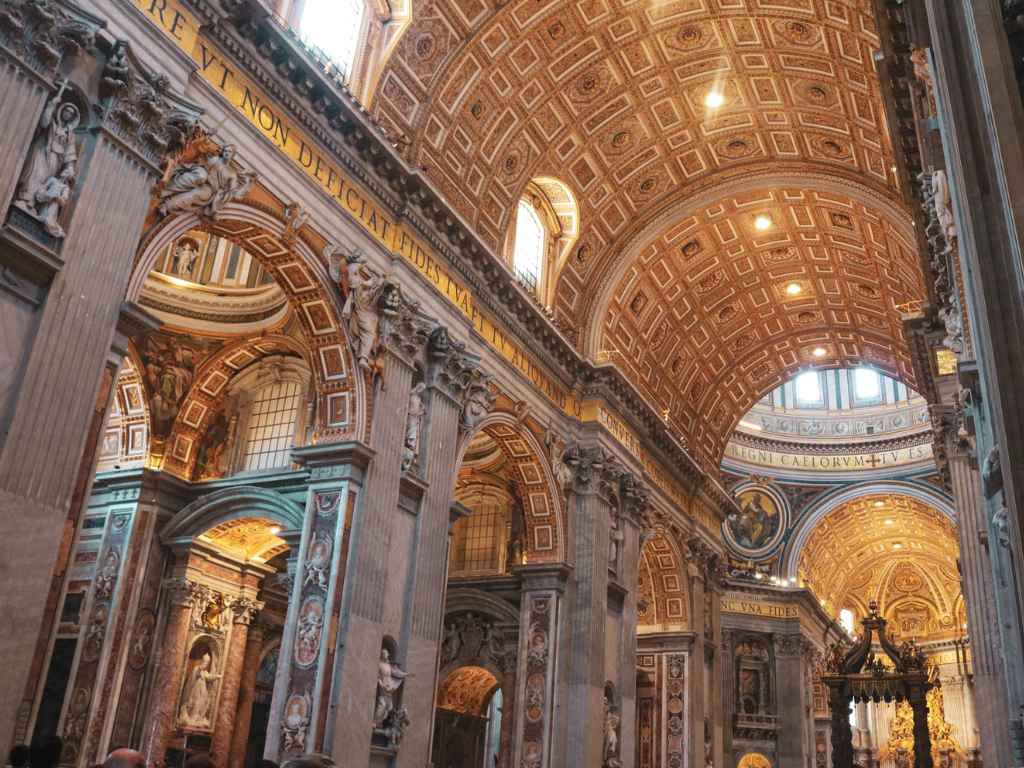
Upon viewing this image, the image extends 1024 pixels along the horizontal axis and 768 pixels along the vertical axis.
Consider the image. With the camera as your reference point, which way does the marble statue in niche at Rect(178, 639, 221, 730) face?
facing the viewer and to the right of the viewer

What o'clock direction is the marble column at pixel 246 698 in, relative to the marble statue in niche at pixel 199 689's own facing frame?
The marble column is roughly at 9 o'clock from the marble statue in niche.

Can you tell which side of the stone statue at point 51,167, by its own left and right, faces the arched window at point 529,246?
left

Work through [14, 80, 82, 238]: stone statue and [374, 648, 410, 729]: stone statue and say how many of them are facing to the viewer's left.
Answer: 0

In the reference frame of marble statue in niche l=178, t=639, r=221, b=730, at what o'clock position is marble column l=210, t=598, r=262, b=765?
The marble column is roughly at 9 o'clock from the marble statue in niche.

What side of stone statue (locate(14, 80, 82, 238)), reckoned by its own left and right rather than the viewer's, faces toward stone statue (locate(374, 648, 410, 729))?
left
